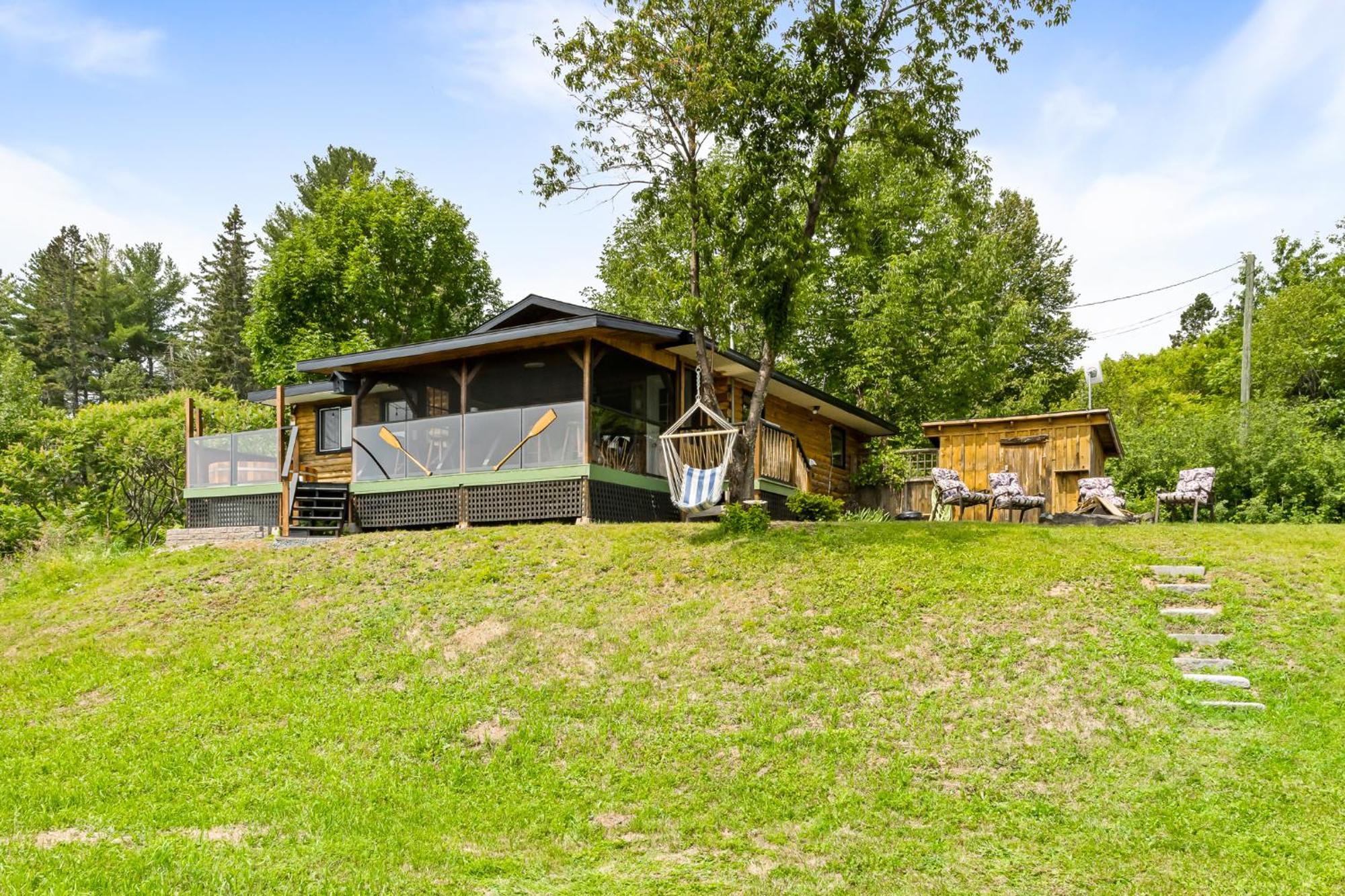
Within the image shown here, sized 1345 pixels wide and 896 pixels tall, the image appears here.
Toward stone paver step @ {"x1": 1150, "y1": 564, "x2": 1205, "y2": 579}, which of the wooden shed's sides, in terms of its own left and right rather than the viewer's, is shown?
front

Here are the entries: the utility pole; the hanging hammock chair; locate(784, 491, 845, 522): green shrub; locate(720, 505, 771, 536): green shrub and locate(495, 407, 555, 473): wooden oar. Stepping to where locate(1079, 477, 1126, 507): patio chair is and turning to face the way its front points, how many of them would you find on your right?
4

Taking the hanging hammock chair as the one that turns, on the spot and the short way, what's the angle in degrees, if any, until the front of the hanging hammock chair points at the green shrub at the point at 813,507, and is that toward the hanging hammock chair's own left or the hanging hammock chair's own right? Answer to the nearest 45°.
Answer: approximately 135° to the hanging hammock chair's own left

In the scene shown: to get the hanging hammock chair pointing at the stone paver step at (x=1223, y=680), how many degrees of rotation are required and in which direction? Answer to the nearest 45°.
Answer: approximately 45° to its left

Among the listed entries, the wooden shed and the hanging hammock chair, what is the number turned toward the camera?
2

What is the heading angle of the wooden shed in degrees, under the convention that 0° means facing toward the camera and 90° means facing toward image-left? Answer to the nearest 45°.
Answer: approximately 0°

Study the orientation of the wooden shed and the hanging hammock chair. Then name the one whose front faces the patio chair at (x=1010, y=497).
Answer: the wooden shed

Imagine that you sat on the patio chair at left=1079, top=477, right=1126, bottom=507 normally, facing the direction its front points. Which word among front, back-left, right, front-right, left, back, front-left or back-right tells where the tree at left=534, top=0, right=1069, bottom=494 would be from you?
right

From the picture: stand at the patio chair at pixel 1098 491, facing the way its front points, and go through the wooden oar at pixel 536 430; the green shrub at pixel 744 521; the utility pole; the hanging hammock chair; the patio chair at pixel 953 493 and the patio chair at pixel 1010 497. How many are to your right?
5

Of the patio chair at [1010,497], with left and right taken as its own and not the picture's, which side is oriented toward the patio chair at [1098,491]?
left

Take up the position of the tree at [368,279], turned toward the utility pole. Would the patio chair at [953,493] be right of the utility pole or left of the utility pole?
right

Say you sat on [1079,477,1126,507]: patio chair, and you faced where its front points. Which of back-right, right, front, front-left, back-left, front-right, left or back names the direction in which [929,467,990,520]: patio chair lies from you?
right

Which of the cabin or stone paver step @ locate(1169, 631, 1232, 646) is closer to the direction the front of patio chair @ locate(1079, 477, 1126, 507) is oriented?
the stone paver step

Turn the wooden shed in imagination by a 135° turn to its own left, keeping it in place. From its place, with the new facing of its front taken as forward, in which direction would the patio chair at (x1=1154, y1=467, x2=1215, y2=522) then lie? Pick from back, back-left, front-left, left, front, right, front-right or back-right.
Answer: right

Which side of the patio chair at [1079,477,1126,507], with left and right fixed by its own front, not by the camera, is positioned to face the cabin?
right

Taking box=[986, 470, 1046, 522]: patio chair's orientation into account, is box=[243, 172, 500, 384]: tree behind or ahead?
behind
